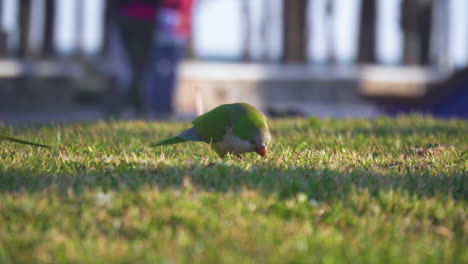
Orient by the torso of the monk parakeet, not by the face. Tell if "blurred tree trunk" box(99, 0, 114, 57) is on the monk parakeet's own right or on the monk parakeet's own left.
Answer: on the monk parakeet's own left

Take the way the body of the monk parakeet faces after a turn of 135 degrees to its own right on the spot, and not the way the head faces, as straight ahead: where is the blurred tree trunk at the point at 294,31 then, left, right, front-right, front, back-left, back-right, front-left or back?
back-right

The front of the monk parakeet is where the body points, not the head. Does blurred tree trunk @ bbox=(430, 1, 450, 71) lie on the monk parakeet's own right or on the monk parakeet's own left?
on the monk parakeet's own left

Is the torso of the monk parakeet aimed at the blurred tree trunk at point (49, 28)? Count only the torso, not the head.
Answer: no

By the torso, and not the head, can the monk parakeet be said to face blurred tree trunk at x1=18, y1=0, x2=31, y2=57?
no

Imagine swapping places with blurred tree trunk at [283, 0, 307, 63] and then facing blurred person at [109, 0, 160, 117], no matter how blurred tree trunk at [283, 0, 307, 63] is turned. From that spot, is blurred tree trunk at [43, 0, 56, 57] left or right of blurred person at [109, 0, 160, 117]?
right

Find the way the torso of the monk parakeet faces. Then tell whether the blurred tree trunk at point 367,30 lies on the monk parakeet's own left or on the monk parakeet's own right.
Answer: on the monk parakeet's own left

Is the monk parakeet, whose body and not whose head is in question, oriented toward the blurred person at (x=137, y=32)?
no

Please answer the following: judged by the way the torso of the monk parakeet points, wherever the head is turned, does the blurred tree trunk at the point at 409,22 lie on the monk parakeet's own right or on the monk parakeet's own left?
on the monk parakeet's own left

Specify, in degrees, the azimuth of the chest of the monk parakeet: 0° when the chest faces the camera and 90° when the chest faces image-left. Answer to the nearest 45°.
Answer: approximately 270°

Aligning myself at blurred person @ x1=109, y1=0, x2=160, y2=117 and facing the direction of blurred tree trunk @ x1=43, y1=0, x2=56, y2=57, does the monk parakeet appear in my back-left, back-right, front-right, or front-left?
back-left

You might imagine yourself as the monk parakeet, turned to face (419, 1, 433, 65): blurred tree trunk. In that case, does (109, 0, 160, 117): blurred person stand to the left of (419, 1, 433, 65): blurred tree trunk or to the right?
left
